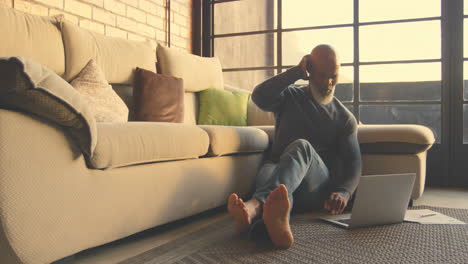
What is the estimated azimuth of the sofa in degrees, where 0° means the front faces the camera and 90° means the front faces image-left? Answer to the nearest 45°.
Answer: approximately 315°

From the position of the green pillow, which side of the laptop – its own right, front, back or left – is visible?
front

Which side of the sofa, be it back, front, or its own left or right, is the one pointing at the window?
left

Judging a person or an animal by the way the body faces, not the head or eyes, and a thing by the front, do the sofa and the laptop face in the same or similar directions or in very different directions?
very different directions

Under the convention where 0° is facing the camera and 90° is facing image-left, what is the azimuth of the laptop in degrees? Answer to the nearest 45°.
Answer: approximately 135°
